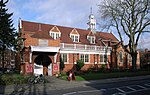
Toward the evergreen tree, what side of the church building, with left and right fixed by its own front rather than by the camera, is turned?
right

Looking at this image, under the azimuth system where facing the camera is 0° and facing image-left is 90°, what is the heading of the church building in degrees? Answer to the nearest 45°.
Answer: approximately 315°
